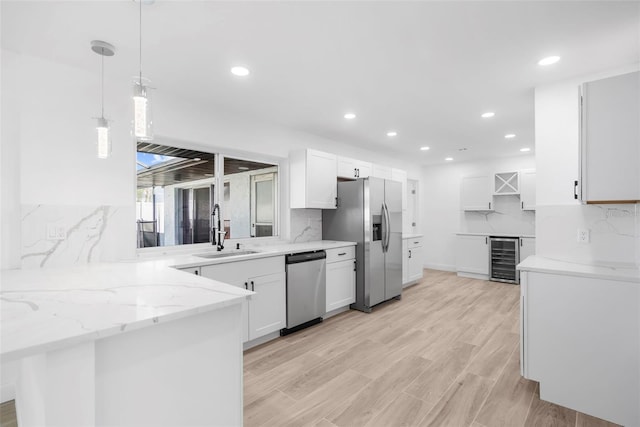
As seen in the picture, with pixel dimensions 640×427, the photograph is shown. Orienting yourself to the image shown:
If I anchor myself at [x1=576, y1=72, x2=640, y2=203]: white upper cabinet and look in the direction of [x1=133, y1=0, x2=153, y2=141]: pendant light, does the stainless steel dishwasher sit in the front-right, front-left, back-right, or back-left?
front-right

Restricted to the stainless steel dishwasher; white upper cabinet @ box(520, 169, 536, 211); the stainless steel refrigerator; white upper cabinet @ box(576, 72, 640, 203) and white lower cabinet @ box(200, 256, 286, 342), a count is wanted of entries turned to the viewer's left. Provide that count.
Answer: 1

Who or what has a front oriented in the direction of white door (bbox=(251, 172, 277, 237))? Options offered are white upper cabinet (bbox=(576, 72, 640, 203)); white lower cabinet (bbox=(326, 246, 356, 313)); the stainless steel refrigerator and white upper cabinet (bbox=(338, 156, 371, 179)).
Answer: white upper cabinet (bbox=(576, 72, 640, 203))

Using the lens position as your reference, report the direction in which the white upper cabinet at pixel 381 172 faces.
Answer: facing the viewer and to the right of the viewer

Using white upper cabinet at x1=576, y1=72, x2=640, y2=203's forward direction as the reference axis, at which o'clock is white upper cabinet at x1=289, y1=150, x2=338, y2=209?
white upper cabinet at x1=289, y1=150, x2=338, y2=209 is roughly at 12 o'clock from white upper cabinet at x1=576, y1=72, x2=640, y2=203.

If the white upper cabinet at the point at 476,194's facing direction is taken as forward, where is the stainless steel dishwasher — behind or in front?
in front

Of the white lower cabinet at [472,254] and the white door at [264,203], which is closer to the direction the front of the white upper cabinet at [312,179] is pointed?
the white lower cabinet

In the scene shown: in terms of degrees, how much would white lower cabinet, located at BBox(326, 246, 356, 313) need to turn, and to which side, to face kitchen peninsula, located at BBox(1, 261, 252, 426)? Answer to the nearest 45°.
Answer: approximately 45° to its right

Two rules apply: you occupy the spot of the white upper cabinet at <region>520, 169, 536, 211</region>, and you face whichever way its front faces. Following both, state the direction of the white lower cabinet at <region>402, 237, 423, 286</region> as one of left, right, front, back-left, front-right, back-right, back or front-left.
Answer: front-right

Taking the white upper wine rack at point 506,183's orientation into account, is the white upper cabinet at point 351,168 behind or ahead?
ahead

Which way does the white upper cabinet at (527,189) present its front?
toward the camera

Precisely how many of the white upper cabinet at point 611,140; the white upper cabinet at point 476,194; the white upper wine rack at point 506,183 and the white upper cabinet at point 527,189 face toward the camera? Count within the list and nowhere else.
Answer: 3

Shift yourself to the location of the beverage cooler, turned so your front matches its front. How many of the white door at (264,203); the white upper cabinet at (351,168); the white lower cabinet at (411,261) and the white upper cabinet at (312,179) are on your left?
0

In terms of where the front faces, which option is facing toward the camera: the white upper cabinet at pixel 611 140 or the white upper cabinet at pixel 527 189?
the white upper cabinet at pixel 527 189

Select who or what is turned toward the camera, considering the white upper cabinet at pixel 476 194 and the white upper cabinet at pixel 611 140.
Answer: the white upper cabinet at pixel 476 194

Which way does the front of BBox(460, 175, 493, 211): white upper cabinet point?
toward the camera

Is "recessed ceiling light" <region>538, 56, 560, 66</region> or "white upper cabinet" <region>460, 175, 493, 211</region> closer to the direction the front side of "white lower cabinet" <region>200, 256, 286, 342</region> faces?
the recessed ceiling light

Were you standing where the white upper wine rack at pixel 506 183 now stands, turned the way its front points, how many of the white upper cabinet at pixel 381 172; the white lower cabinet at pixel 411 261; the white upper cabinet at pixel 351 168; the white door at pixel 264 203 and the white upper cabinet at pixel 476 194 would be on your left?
0

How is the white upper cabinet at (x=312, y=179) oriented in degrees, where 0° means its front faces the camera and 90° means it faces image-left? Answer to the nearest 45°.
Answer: approximately 315°

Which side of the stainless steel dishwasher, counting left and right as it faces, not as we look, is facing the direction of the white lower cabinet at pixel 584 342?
front

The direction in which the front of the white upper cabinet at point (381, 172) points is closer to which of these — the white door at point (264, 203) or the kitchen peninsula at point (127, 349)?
the kitchen peninsula
